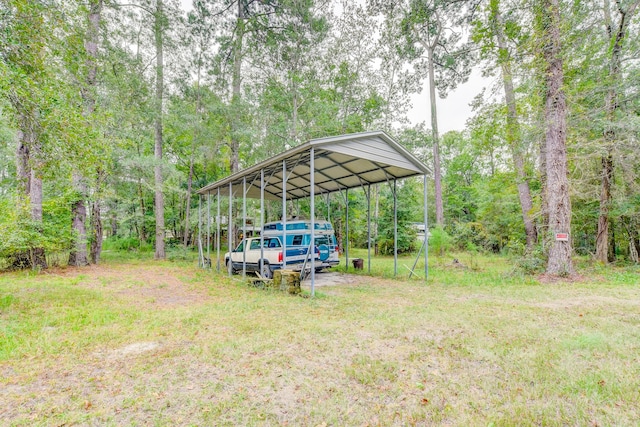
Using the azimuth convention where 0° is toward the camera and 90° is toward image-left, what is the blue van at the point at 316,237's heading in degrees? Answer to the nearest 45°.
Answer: approximately 135°

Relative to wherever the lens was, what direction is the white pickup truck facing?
facing away from the viewer and to the left of the viewer
